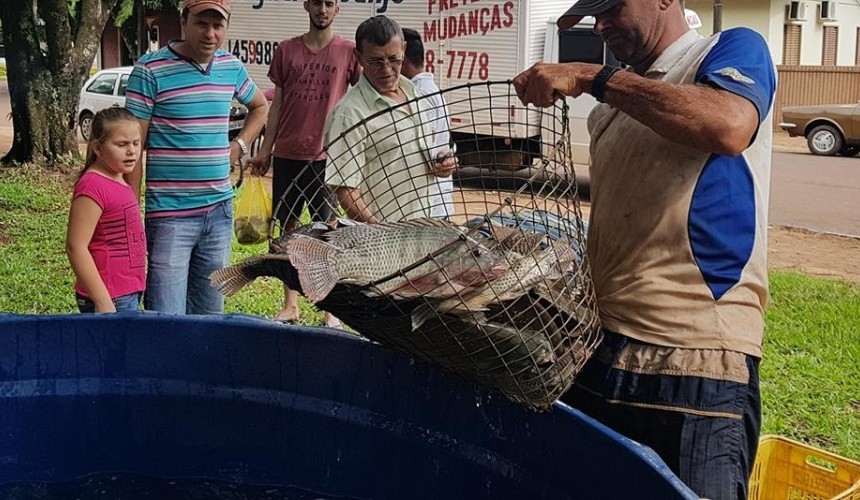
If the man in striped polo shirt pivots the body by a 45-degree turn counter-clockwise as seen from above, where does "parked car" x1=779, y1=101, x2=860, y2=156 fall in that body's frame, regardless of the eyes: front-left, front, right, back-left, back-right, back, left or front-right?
front-left

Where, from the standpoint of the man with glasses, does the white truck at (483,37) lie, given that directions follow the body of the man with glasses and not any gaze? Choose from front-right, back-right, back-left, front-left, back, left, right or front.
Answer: back-left

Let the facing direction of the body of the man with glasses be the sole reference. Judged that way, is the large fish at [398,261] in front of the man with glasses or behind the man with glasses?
in front

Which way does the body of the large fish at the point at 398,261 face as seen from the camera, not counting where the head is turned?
to the viewer's right

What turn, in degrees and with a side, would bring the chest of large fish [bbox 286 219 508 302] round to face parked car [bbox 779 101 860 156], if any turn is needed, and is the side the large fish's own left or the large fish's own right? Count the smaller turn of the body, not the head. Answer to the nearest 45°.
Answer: approximately 45° to the large fish's own left

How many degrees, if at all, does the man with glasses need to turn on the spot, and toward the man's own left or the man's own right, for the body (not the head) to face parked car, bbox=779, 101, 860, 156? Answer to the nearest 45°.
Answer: approximately 90° to the man's own left

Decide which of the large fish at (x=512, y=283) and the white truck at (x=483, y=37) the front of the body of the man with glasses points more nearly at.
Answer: the large fish

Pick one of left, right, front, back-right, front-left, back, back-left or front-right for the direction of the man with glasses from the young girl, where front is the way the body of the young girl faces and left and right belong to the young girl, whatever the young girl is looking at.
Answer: front-left

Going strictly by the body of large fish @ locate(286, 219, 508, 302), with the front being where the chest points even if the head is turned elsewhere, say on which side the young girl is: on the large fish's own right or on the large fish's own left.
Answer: on the large fish's own left

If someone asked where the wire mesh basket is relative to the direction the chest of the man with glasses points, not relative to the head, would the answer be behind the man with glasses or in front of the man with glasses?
in front

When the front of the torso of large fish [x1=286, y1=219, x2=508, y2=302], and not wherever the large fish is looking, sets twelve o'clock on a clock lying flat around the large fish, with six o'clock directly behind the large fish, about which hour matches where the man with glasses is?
The man with glasses is roughly at 9 o'clock from the large fish.

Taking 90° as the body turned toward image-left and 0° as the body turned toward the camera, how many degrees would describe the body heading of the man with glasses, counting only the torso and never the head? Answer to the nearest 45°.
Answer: approximately 315°
